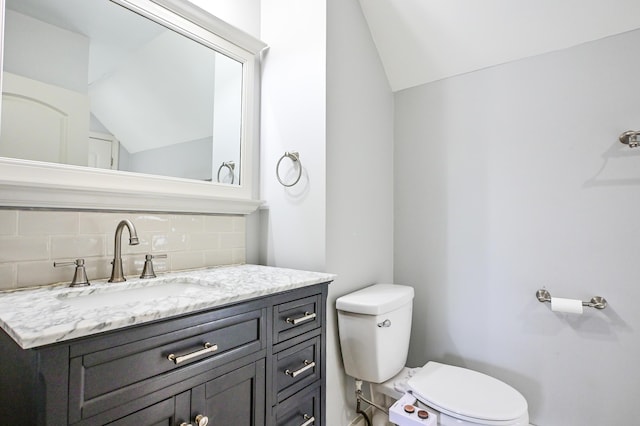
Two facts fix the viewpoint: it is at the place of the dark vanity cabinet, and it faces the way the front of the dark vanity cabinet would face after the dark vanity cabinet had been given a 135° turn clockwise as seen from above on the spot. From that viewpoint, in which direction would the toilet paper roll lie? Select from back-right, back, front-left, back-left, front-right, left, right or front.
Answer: back

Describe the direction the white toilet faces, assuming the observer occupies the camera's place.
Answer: facing the viewer and to the right of the viewer

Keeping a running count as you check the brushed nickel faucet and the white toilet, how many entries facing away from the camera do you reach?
0

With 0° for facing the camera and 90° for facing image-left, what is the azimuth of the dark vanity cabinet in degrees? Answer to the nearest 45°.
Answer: approximately 315°

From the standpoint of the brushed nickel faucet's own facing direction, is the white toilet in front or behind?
in front

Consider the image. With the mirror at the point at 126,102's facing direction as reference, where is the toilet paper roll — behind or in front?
in front

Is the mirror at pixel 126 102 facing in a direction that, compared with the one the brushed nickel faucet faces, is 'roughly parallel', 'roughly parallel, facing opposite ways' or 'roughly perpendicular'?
roughly parallel

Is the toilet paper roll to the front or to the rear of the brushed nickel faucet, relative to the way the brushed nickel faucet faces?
to the front
